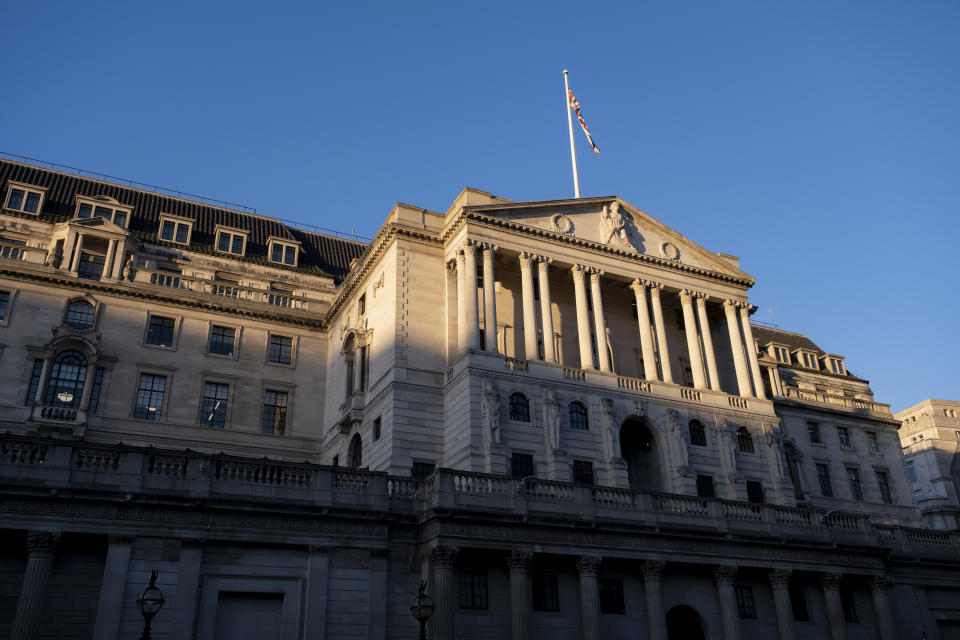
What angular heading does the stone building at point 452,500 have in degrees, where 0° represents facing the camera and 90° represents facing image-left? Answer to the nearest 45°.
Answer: approximately 315°
